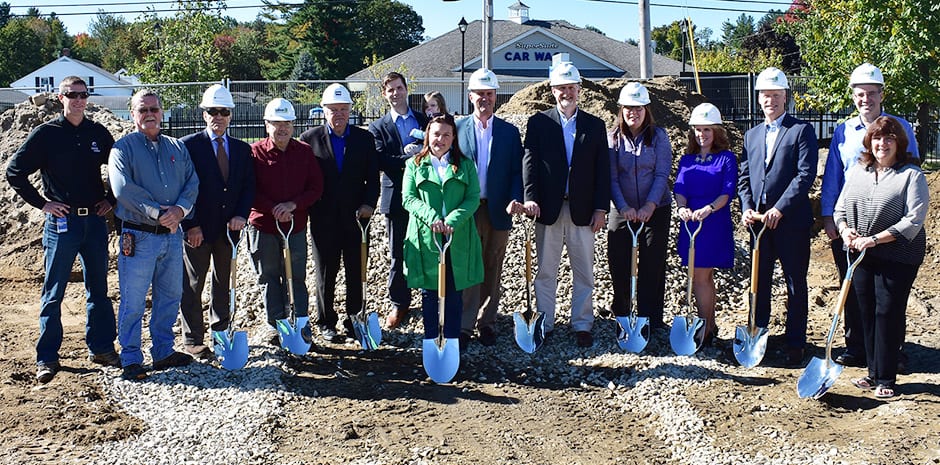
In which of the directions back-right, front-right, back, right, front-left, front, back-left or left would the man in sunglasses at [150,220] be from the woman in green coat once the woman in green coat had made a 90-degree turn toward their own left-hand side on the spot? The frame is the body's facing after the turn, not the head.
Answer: back

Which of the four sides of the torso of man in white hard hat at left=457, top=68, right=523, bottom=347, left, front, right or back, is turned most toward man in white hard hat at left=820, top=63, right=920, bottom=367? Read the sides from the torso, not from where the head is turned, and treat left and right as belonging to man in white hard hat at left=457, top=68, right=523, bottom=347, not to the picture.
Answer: left

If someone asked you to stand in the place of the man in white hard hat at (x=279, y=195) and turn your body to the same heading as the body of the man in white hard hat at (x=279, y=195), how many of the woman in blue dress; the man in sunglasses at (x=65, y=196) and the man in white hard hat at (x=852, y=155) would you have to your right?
1

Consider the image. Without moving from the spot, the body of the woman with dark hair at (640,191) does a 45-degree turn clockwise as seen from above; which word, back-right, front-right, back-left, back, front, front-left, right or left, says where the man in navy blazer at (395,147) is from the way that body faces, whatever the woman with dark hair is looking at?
front-right

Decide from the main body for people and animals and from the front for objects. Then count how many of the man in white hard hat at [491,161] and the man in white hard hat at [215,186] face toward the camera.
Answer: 2

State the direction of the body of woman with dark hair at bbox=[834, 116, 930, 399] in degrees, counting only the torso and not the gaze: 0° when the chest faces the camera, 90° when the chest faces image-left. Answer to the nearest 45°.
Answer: approximately 45°

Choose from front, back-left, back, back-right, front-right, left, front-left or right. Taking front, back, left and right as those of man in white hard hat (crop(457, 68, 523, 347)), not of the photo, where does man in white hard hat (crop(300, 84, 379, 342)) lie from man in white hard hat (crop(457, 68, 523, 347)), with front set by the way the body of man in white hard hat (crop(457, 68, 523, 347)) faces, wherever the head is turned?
right
